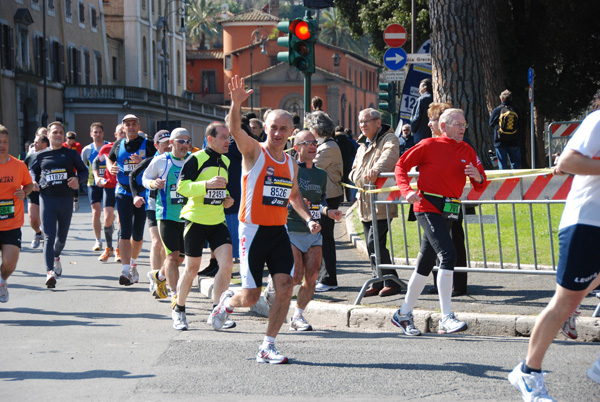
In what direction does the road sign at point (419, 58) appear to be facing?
toward the camera

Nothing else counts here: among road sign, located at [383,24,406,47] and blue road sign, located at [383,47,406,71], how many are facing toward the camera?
2

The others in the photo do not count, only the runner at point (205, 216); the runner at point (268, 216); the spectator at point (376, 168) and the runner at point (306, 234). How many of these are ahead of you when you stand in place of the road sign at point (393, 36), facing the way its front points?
4

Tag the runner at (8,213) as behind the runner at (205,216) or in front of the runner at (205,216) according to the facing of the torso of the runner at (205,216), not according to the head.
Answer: behind

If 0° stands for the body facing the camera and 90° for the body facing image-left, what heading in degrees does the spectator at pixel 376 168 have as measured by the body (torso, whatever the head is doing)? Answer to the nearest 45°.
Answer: approximately 45°

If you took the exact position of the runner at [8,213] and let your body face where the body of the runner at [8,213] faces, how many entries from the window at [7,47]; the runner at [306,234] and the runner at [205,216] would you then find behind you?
1

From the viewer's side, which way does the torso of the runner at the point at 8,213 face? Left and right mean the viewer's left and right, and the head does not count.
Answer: facing the viewer

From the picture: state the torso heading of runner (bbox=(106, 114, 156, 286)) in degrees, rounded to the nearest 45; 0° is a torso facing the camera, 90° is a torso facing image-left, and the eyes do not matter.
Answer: approximately 0°

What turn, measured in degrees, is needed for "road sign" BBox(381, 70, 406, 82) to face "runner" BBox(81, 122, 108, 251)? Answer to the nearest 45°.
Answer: approximately 45° to its right

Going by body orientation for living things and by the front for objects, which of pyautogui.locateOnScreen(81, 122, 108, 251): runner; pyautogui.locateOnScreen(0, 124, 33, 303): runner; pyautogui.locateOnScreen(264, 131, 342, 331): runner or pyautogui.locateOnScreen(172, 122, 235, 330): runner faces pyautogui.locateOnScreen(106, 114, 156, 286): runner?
pyautogui.locateOnScreen(81, 122, 108, 251): runner

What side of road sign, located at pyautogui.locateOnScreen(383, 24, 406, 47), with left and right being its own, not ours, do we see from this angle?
front

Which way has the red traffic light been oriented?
toward the camera

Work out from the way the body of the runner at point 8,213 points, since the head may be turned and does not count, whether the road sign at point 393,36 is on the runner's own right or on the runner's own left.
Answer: on the runner's own left
